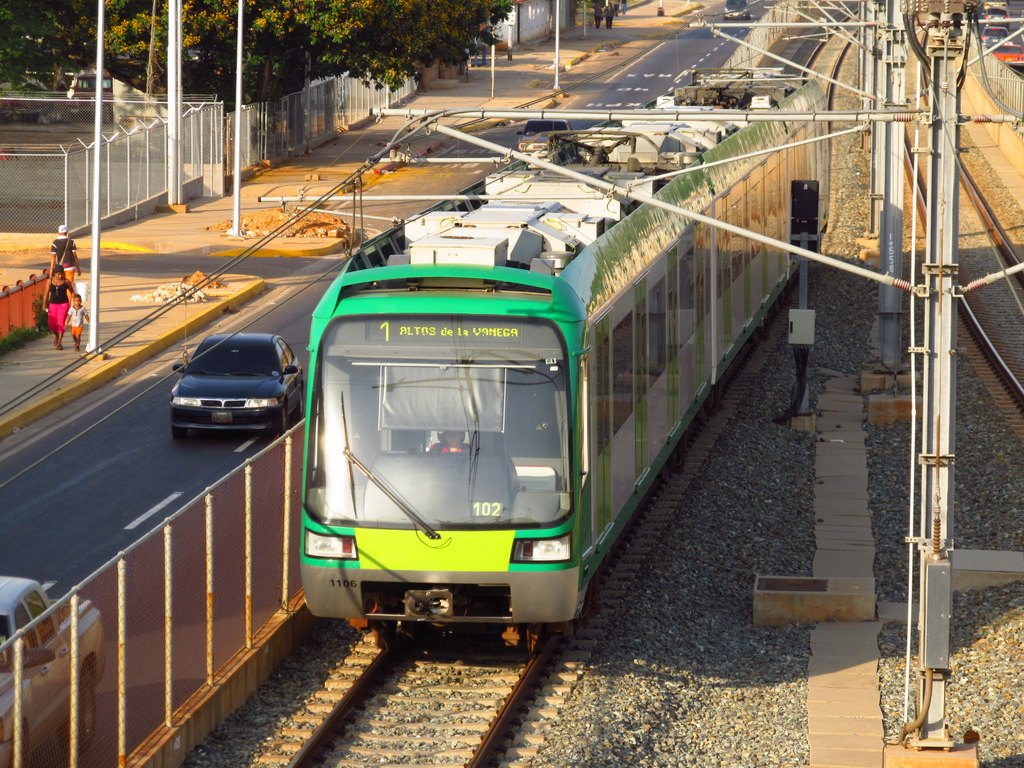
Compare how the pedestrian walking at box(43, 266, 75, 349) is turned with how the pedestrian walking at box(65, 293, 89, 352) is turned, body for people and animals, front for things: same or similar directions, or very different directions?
same or similar directions

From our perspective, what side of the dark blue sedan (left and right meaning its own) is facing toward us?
front

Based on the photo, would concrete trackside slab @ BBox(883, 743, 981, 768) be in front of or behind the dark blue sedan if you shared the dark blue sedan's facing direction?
in front

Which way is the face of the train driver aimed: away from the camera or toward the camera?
toward the camera

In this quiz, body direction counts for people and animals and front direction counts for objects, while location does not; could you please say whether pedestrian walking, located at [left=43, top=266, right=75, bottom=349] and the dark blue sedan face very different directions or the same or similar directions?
same or similar directions

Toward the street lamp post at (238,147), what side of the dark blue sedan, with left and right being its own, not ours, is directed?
back

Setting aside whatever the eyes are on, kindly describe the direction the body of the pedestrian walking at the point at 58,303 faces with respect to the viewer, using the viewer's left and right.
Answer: facing the viewer

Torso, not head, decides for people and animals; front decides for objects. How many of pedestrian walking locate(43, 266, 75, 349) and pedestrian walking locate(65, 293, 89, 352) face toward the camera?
2

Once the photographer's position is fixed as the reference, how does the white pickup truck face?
facing the viewer and to the left of the viewer

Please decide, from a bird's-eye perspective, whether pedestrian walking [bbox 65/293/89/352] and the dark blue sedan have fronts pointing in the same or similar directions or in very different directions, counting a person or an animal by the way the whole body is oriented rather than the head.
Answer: same or similar directions

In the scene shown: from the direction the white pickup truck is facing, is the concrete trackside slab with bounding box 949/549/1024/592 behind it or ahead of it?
behind

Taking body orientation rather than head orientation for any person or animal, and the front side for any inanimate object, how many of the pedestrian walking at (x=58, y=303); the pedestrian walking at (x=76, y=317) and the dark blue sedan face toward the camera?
3
